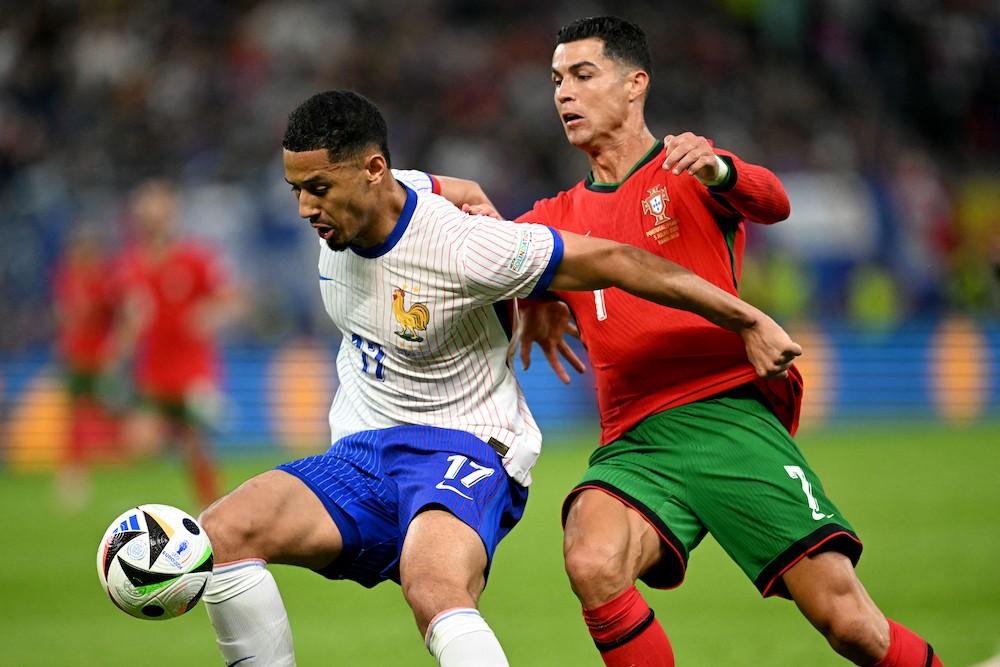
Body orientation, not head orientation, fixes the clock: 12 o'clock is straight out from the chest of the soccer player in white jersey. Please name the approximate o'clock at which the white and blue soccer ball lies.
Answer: The white and blue soccer ball is roughly at 1 o'clock from the soccer player in white jersey.

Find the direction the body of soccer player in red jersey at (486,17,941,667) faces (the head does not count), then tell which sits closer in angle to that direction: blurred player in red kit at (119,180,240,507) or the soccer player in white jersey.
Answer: the soccer player in white jersey

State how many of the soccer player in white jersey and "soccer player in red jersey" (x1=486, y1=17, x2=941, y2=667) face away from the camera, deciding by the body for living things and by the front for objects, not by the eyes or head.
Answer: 0

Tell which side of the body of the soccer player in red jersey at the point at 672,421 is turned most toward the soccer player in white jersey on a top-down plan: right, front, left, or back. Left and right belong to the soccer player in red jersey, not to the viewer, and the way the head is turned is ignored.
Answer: front

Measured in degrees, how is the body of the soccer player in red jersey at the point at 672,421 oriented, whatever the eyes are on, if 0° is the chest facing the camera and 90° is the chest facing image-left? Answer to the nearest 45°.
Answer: approximately 45°

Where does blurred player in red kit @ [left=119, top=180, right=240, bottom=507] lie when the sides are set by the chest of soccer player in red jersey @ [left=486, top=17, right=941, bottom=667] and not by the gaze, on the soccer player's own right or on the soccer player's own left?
on the soccer player's own right

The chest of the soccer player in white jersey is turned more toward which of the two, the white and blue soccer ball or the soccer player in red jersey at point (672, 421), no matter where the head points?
the white and blue soccer ball

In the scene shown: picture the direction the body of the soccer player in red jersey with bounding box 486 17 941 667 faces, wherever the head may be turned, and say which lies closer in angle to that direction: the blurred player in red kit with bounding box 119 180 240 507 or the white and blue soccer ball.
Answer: the white and blue soccer ball

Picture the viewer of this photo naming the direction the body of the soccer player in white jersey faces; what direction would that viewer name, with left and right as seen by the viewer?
facing the viewer and to the left of the viewer

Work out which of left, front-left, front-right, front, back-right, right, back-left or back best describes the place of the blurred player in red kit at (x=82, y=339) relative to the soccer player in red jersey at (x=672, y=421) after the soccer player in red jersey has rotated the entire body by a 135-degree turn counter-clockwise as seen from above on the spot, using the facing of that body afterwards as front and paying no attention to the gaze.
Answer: back-left
